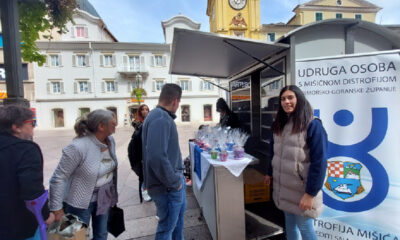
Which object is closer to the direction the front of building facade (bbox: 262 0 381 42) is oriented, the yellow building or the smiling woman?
the smiling woman

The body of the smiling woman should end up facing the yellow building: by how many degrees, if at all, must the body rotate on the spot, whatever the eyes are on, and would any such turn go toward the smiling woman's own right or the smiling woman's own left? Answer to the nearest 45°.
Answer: approximately 135° to the smiling woman's own right

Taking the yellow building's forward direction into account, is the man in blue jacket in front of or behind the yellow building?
in front

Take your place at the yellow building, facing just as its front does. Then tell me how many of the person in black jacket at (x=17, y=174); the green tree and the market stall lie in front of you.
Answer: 3

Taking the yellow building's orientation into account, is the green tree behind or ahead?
ahead

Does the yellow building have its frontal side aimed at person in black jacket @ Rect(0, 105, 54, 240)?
yes

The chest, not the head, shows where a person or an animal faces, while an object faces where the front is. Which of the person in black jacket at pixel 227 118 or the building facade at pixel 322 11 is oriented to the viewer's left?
the person in black jacket

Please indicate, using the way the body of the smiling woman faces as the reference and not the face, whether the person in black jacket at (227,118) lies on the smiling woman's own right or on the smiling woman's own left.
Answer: on the smiling woman's own right

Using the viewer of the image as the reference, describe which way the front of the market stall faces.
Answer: facing to the left of the viewer

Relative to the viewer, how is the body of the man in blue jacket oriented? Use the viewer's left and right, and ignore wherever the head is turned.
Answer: facing away from the viewer and to the right of the viewer
